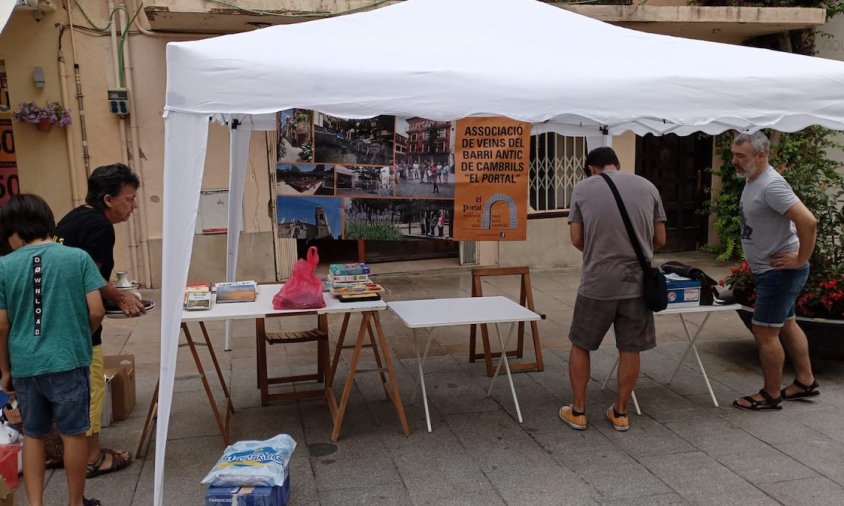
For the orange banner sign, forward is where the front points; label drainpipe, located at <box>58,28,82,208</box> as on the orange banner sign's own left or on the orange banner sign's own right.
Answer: on the orange banner sign's own right

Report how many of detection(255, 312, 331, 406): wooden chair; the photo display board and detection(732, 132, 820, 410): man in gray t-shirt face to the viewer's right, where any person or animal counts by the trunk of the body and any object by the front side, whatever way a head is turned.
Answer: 0

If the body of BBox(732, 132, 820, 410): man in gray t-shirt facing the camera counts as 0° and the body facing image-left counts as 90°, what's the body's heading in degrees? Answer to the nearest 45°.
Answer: approximately 90°

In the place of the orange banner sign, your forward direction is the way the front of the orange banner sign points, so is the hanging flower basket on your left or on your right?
on your right

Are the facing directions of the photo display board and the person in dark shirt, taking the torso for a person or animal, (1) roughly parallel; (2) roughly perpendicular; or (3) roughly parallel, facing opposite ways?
roughly perpendicular

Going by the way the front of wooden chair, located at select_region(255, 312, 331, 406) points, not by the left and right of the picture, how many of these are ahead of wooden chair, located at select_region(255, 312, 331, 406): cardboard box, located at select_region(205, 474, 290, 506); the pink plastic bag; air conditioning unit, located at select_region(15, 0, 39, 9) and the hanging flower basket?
2

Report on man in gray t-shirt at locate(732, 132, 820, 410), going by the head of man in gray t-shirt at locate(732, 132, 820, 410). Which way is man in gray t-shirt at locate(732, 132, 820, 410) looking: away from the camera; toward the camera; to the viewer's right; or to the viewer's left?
to the viewer's left

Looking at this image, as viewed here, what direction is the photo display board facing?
toward the camera

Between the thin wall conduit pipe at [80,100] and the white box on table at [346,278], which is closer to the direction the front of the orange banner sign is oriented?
the white box on table

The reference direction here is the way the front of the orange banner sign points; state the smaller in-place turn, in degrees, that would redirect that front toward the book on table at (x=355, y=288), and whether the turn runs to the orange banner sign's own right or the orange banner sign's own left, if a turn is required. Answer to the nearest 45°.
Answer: approximately 45° to the orange banner sign's own right

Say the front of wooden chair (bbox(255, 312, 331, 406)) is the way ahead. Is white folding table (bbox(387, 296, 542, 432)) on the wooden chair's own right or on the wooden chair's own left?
on the wooden chair's own left

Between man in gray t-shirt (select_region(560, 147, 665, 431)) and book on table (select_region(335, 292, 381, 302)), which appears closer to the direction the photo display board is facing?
the book on table

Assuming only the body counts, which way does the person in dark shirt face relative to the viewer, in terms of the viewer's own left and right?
facing to the right of the viewer

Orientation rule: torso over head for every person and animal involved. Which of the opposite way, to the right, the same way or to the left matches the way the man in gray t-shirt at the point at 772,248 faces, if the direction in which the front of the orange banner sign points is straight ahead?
to the right
